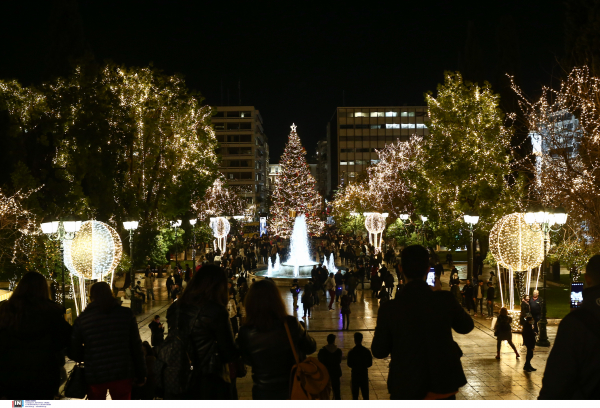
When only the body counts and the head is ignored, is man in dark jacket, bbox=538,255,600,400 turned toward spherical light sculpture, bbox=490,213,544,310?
yes

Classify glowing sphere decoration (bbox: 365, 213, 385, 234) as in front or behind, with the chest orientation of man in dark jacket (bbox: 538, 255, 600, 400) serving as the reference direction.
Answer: in front

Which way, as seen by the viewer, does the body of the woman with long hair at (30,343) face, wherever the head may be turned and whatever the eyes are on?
away from the camera

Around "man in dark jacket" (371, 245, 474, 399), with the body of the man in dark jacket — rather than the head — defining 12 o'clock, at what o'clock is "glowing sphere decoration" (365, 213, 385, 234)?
The glowing sphere decoration is roughly at 12 o'clock from the man in dark jacket.

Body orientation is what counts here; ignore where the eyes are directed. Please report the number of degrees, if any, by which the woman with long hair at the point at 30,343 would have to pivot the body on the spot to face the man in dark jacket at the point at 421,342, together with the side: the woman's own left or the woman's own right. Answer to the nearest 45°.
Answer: approximately 135° to the woman's own right

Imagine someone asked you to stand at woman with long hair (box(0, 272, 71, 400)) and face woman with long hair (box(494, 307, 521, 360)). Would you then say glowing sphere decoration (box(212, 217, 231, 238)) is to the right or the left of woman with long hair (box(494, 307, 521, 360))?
left

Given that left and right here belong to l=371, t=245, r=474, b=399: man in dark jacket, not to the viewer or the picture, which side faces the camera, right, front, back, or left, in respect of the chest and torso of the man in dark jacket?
back

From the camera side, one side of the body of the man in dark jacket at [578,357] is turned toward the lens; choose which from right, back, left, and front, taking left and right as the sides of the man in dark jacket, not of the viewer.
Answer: back

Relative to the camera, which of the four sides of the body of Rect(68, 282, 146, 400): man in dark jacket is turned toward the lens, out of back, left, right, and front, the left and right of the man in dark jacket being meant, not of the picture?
back

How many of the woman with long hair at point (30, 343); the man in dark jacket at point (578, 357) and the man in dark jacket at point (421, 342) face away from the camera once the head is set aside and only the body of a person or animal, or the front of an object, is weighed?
3

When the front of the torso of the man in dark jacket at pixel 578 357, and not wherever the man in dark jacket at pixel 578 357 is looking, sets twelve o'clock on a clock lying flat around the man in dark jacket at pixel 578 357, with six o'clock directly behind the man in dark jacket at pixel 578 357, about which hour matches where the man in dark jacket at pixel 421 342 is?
the man in dark jacket at pixel 421 342 is roughly at 9 o'clock from the man in dark jacket at pixel 578 357.

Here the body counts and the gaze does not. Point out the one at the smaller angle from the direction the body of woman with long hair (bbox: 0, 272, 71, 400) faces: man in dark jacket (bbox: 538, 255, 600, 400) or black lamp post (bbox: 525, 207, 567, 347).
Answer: the black lamp post
